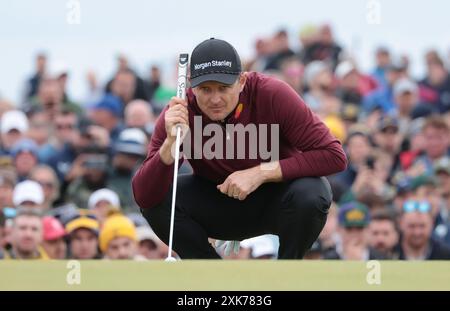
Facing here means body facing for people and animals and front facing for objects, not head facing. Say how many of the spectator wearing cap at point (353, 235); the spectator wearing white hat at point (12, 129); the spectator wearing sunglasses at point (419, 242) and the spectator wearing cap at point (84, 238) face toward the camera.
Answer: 4

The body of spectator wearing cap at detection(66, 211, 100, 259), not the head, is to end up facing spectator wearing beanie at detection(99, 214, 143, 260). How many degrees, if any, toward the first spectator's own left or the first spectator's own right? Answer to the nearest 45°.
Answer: approximately 45° to the first spectator's own left

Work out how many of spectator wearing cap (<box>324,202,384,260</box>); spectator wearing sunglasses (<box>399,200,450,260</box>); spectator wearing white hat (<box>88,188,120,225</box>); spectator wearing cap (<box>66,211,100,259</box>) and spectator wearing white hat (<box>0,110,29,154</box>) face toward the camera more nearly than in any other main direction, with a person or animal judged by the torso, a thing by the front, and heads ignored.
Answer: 5

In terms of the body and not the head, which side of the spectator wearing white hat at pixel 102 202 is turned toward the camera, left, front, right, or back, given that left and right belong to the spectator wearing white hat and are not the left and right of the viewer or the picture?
front

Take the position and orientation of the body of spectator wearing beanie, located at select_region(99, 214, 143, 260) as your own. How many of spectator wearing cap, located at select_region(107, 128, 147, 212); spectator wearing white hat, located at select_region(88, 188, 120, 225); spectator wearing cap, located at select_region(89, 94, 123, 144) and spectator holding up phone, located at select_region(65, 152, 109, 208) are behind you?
4

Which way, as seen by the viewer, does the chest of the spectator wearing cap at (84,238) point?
toward the camera

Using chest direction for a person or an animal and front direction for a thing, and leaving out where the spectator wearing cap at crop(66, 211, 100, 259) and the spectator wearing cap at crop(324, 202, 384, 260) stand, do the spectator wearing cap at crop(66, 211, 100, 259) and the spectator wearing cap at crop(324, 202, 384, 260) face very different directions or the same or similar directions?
same or similar directions

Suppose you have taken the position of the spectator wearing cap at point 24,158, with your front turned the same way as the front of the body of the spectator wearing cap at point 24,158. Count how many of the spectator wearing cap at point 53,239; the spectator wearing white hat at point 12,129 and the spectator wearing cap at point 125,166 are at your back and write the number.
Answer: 1

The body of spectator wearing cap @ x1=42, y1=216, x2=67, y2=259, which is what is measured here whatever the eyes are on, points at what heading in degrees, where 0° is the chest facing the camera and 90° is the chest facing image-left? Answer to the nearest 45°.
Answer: approximately 315°

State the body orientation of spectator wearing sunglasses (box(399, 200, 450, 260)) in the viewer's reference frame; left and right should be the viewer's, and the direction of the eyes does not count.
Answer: facing the viewer
